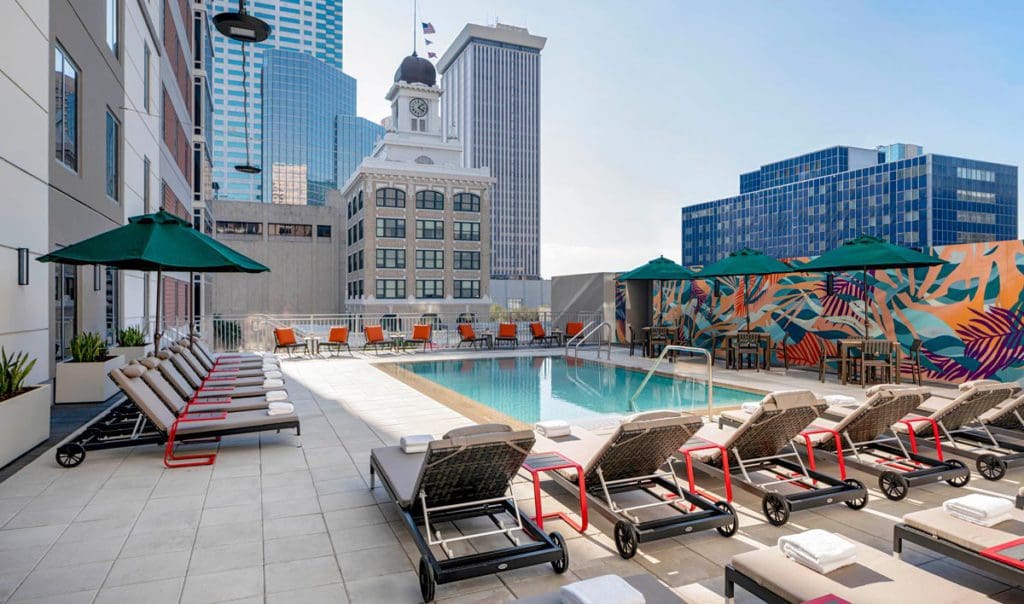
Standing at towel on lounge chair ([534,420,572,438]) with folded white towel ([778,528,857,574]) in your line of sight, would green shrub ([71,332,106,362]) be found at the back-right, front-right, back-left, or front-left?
back-right

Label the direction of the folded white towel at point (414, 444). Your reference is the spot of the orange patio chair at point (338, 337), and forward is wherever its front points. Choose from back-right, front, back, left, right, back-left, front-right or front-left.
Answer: front-left

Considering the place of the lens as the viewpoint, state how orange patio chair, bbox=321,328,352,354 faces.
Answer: facing the viewer and to the left of the viewer

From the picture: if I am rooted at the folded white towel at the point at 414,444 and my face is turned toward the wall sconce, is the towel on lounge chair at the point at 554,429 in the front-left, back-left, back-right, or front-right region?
back-right

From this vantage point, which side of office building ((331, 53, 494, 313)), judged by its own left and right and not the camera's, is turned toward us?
front

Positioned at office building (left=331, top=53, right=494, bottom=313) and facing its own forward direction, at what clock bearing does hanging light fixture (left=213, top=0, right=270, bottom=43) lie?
The hanging light fixture is roughly at 12 o'clock from the office building.

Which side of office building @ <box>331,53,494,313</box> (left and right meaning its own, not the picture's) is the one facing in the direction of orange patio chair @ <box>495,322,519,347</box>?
front

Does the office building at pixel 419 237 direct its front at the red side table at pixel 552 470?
yes

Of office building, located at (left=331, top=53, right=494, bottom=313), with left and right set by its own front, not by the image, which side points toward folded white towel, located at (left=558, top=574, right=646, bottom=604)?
front

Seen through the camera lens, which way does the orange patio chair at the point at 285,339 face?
facing the viewer and to the right of the viewer
